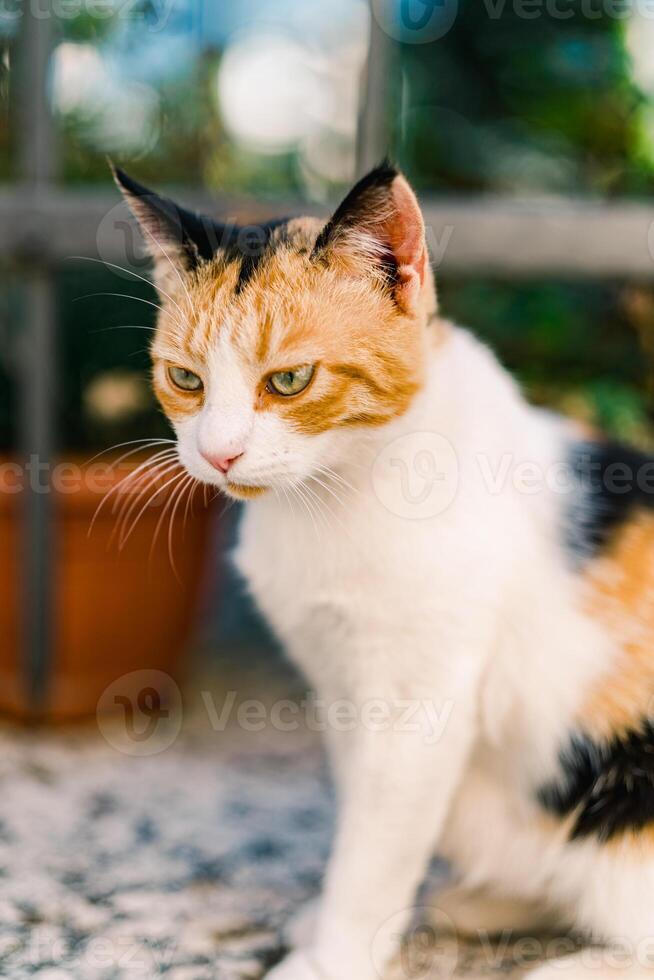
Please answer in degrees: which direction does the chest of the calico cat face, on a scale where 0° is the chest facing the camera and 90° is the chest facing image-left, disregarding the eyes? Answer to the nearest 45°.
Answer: approximately 45°

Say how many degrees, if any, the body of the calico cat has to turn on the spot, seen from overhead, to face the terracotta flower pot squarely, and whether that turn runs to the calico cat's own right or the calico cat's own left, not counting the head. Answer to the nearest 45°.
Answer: approximately 90° to the calico cat's own right
